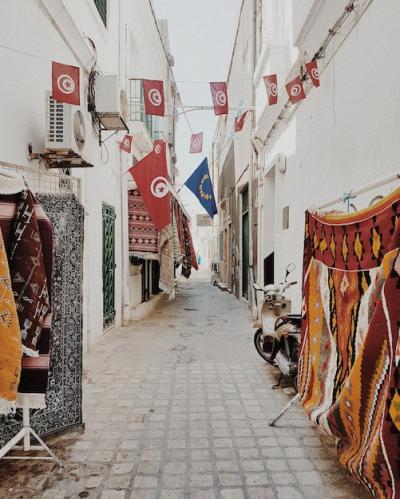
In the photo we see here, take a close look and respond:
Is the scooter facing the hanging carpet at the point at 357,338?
no

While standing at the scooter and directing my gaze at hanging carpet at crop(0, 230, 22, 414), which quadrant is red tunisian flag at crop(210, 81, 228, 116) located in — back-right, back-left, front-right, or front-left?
back-right

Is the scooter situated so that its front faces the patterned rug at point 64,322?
no

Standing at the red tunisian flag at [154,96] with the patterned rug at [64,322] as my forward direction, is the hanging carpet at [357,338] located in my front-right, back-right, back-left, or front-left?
front-left

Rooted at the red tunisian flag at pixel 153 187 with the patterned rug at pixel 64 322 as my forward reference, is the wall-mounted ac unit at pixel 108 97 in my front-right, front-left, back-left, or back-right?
front-right
